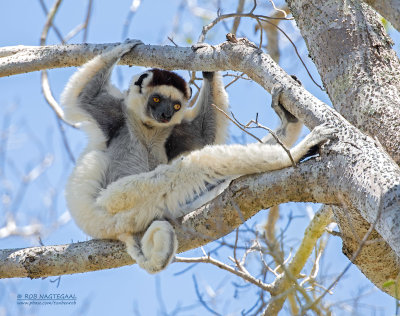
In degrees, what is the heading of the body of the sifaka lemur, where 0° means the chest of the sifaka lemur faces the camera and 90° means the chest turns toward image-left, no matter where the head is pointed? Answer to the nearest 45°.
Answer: approximately 315°
